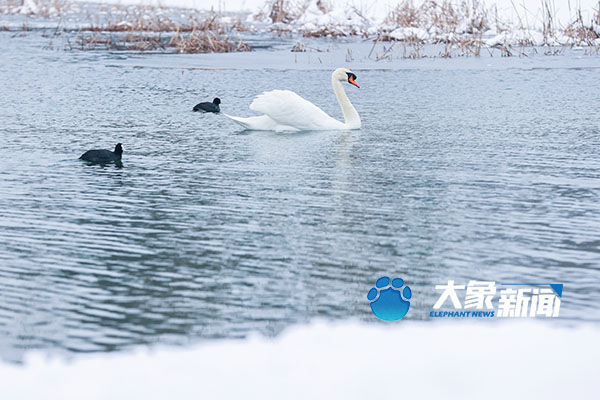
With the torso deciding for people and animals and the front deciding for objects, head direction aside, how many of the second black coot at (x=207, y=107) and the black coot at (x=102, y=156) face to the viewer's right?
2

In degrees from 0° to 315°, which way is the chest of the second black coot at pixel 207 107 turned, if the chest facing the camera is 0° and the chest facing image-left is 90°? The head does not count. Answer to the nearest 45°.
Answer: approximately 270°

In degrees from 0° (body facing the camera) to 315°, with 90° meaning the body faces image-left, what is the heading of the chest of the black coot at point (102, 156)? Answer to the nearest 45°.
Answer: approximately 270°

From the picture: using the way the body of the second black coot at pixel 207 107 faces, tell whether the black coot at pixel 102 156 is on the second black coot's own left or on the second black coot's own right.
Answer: on the second black coot's own right

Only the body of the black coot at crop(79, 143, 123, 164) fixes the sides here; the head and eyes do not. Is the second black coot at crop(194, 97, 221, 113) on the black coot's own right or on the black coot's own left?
on the black coot's own left
